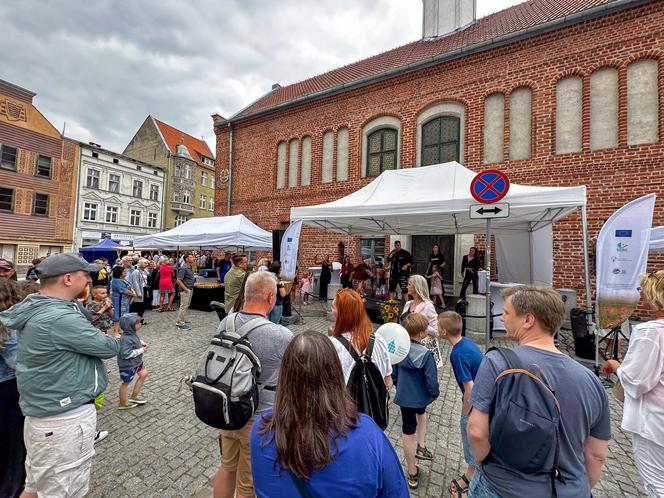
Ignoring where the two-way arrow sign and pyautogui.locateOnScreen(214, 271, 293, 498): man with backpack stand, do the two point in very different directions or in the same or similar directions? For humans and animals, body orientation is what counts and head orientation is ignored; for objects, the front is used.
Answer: very different directions

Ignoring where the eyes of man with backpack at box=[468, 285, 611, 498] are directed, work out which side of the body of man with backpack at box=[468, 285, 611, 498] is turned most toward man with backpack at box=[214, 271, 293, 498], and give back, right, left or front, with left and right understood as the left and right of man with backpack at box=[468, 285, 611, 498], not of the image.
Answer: left

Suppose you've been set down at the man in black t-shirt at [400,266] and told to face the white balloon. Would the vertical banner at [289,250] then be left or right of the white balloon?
right

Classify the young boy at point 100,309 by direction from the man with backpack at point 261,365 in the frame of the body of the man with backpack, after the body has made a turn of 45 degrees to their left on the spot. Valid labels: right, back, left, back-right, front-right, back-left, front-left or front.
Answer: front-left

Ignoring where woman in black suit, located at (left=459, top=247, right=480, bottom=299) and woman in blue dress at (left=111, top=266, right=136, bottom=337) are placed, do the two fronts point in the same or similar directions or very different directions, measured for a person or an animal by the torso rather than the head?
very different directions

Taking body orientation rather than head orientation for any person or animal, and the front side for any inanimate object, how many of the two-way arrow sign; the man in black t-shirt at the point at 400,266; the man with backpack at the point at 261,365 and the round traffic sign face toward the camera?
3

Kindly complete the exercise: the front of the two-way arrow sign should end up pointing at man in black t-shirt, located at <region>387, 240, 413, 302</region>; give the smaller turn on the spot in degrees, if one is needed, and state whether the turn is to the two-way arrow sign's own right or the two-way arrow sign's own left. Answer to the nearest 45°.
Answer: approximately 135° to the two-way arrow sign's own right

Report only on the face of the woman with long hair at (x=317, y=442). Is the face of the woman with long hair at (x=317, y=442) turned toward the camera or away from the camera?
away from the camera

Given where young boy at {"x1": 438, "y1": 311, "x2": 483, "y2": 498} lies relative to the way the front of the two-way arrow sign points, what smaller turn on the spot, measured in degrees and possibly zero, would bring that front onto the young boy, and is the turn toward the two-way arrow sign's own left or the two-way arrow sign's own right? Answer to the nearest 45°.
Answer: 0° — it already faces them
